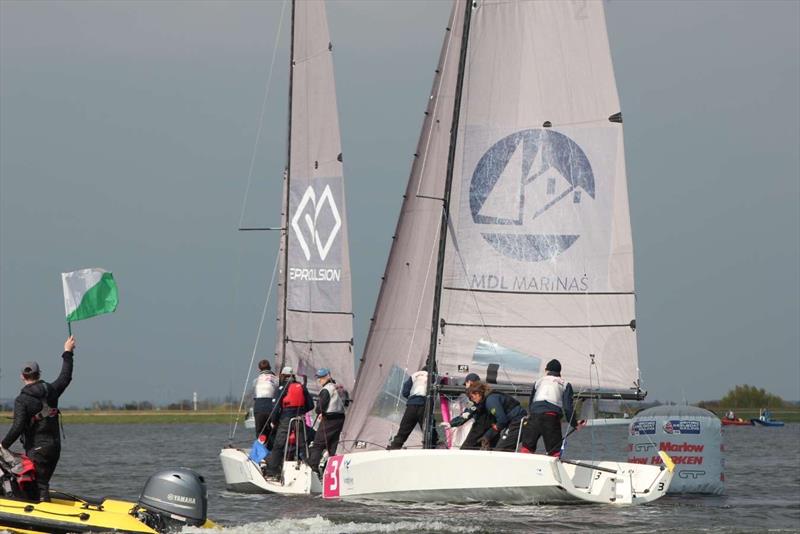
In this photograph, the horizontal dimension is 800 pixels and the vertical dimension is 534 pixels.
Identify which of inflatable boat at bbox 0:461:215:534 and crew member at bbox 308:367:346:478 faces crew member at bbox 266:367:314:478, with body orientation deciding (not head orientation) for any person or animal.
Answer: crew member at bbox 308:367:346:478

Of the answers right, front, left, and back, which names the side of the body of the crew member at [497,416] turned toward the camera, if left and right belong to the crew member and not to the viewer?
left

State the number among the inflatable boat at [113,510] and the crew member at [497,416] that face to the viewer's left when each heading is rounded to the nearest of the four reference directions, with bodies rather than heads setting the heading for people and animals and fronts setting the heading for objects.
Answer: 2

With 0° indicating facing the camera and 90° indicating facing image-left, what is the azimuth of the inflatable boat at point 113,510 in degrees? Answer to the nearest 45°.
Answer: approximately 90°

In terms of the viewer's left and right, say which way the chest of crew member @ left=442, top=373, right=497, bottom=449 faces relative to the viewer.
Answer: facing to the left of the viewer

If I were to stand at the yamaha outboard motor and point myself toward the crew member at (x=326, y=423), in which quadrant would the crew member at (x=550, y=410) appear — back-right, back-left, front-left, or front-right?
front-right

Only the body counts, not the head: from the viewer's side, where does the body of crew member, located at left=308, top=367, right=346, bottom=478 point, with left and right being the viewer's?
facing away from the viewer and to the left of the viewer

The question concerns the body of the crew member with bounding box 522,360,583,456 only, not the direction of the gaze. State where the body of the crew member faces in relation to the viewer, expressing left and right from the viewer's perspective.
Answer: facing away from the viewer

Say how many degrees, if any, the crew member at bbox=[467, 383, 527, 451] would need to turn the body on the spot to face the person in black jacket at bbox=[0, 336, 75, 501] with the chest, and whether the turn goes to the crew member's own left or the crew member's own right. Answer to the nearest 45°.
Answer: approximately 45° to the crew member's own left

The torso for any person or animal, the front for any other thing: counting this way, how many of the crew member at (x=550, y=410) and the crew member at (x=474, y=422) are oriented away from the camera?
1
